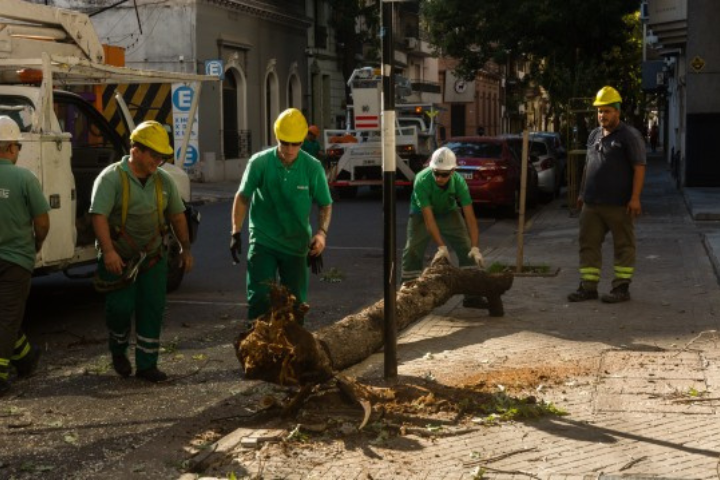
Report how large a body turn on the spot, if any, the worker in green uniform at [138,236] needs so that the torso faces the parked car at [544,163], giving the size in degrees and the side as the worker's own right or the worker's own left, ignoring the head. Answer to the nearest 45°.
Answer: approximately 90° to the worker's own left

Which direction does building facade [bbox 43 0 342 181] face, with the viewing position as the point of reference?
facing the viewer and to the right of the viewer

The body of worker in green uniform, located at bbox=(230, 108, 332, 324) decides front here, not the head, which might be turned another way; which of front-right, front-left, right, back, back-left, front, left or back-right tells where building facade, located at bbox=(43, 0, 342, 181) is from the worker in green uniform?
back

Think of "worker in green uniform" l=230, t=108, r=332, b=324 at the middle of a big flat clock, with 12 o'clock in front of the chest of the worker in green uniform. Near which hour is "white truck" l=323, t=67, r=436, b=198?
The white truck is roughly at 6 o'clock from the worker in green uniform.

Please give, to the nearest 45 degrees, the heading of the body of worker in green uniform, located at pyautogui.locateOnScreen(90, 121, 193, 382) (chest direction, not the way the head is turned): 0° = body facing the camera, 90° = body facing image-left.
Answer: approximately 315°

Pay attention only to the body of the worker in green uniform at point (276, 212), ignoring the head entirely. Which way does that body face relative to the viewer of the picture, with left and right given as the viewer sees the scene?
facing the viewer

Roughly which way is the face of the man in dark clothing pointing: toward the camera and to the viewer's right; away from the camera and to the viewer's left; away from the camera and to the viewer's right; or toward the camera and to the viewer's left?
toward the camera and to the viewer's left

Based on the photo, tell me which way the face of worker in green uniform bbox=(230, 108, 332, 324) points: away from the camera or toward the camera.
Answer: toward the camera

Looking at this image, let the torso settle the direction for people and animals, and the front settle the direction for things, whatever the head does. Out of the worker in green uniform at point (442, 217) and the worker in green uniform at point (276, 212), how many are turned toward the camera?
2

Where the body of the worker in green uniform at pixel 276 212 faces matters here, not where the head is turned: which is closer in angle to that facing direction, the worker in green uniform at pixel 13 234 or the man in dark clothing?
the worker in green uniform

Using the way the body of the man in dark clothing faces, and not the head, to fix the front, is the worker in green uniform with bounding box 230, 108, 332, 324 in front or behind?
in front

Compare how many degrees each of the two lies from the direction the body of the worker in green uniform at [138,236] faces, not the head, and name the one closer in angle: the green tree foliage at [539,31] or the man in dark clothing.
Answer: the man in dark clothing

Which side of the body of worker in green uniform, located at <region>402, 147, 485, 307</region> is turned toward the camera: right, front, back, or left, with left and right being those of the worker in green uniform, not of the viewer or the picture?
front

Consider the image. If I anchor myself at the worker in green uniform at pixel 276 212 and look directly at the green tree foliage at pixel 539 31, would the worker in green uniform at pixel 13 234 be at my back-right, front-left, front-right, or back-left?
back-left

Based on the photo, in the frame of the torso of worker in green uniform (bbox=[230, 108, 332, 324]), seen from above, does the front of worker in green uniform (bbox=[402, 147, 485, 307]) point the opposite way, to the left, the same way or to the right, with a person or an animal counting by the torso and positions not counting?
the same way

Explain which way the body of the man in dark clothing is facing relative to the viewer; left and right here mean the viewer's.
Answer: facing the viewer and to the left of the viewer

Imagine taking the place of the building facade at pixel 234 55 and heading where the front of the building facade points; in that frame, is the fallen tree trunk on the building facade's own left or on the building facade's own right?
on the building facade's own right
